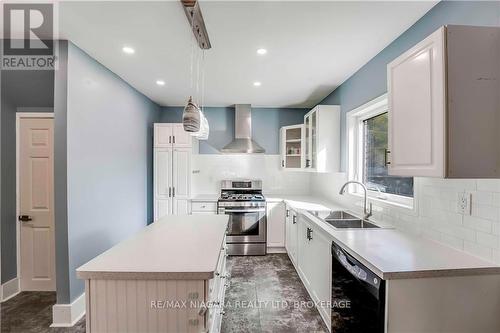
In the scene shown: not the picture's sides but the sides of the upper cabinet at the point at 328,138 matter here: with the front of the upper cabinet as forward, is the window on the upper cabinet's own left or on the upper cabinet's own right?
on the upper cabinet's own left

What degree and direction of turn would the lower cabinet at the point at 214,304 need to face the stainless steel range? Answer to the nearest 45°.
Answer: approximately 90° to its left

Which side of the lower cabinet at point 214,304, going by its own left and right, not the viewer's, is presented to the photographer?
right

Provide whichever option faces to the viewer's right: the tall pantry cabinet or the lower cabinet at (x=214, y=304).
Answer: the lower cabinet

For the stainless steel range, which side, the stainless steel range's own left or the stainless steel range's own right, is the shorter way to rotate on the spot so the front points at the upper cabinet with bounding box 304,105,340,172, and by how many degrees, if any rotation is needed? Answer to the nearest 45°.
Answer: approximately 45° to the stainless steel range's own left

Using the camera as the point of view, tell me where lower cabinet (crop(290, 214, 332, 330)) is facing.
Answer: facing to the left of the viewer

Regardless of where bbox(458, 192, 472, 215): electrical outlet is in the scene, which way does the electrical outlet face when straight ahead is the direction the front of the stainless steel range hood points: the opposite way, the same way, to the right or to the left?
to the right

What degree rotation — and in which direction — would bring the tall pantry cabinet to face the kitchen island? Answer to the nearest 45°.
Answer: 0° — it already faces it

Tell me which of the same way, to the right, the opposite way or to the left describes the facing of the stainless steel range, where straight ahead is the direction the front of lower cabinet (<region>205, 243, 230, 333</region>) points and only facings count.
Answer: to the right

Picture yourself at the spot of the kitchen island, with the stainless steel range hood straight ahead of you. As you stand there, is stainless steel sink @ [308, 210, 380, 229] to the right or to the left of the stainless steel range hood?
right

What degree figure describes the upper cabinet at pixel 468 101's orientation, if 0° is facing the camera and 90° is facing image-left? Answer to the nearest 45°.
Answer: approximately 45°

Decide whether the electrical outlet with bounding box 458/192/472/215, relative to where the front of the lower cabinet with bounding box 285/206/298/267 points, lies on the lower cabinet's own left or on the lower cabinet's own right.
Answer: on the lower cabinet's own left

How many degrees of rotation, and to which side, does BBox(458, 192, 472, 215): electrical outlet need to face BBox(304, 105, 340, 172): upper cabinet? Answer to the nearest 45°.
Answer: approximately 90° to its right

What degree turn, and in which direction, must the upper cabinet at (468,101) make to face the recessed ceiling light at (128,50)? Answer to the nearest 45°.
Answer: approximately 45° to its right

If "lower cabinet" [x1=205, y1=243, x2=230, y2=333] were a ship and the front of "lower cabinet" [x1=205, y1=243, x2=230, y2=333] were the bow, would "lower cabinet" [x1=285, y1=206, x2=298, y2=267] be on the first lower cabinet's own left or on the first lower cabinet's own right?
on the first lower cabinet's own left
